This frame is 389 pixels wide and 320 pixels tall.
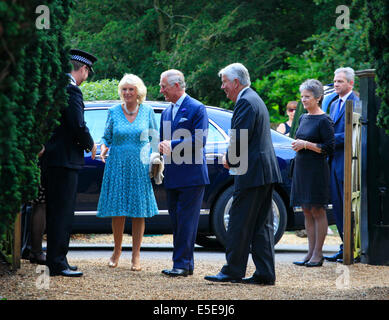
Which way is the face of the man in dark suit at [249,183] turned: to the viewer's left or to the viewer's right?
to the viewer's left

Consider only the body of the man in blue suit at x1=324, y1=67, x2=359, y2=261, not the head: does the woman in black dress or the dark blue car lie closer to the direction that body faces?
the woman in black dress

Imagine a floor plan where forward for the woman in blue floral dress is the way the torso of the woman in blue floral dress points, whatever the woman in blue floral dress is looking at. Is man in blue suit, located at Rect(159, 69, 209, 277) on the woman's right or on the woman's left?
on the woman's left

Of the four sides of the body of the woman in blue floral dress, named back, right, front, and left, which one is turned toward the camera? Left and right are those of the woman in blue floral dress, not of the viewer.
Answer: front

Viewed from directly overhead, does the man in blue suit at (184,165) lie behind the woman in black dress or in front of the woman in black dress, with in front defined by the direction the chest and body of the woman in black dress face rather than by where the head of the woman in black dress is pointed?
in front

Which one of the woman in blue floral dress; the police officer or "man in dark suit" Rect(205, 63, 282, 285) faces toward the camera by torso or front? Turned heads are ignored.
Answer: the woman in blue floral dress

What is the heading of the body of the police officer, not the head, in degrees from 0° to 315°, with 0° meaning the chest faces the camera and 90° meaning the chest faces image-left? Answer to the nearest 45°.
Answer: approximately 270°

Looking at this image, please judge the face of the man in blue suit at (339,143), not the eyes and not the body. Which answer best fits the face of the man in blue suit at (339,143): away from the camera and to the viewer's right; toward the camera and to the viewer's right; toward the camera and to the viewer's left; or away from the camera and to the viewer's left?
toward the camera and to the viewer's left

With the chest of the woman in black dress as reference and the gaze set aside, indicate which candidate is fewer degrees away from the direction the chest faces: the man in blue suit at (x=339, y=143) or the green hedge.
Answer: the green hedge

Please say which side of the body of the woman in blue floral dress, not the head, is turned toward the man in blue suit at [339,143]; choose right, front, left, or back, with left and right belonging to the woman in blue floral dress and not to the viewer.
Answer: left

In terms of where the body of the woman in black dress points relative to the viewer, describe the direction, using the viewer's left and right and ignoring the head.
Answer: facing the viewer and to the left of the viewer

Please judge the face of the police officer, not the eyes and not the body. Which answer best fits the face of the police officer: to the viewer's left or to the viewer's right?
to the viewer's right

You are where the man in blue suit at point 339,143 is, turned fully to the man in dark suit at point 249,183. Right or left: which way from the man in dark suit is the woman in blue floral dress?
right

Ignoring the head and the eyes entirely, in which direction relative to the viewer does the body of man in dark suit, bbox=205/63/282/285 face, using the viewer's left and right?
facing to the left of the viewer

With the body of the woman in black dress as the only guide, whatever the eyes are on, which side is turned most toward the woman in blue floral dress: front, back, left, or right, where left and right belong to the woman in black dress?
front

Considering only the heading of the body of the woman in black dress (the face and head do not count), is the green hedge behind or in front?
in front
